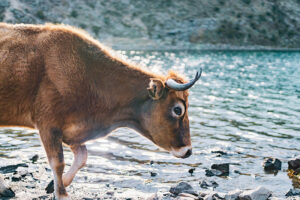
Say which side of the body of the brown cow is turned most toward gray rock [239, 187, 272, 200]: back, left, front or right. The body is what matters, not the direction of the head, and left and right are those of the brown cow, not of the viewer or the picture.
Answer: front

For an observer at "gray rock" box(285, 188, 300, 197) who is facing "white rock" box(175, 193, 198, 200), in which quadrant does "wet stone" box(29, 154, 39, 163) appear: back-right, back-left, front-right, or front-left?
front-right

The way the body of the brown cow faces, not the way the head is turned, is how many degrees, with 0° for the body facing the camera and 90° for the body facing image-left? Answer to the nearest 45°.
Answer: approximately 270°

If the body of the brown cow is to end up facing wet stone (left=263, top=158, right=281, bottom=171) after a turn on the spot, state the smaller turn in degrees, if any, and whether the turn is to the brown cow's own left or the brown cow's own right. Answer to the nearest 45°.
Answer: approximately 45° to the brown cow's own left

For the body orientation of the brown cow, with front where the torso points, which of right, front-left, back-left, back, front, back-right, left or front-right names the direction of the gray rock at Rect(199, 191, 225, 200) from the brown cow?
front

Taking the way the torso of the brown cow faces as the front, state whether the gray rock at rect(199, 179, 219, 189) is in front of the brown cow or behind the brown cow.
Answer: in front

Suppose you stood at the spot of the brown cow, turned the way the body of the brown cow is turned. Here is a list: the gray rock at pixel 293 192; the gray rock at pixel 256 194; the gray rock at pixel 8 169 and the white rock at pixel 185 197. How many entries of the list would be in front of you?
3

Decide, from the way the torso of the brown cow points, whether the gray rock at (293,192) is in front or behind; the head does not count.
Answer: in front

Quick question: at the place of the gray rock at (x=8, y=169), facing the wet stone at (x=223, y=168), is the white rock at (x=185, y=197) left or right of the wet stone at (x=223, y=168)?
right

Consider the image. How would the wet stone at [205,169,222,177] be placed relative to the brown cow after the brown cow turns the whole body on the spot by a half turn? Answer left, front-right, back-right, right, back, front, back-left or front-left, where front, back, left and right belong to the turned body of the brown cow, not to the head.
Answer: back-right

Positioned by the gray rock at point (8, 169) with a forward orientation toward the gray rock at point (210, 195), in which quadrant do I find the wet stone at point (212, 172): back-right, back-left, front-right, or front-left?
front-left

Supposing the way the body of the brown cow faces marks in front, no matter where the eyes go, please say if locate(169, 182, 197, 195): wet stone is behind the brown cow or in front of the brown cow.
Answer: in front

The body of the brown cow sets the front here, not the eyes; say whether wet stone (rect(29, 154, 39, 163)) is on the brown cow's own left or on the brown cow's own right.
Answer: on the brown cow's own left

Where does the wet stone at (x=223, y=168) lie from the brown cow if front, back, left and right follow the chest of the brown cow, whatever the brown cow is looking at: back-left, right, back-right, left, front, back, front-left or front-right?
front-left
